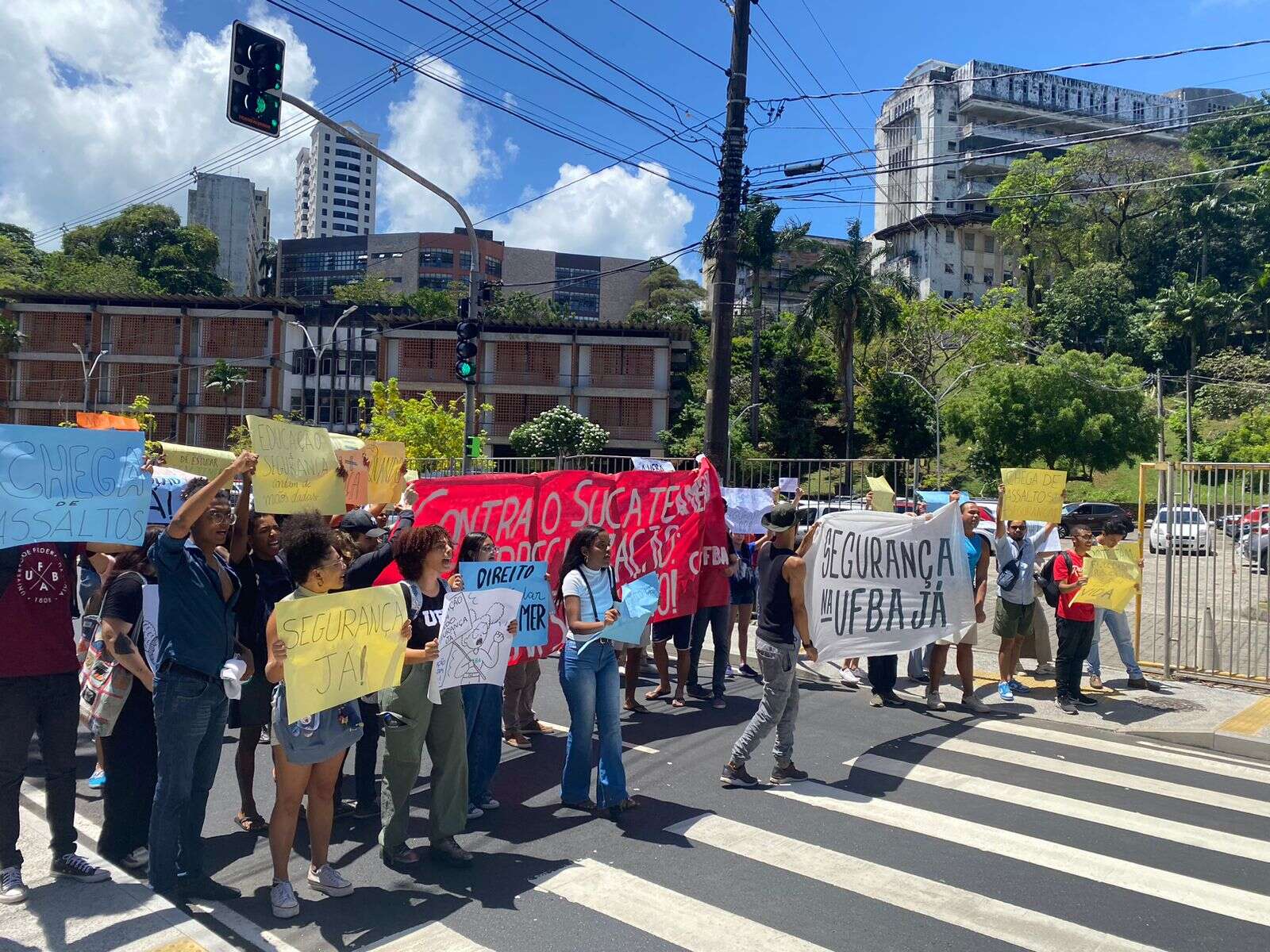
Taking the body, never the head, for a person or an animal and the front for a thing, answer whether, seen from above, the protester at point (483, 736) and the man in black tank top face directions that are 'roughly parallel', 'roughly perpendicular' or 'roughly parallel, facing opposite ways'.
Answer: roughly perpendicular

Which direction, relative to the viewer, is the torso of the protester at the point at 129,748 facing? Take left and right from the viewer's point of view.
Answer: facing to the right of the viewer

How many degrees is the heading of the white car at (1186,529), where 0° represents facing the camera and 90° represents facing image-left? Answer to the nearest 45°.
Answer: approximately 0°

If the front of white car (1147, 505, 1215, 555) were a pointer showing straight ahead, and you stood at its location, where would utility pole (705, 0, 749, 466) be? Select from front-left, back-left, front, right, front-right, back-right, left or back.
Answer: right

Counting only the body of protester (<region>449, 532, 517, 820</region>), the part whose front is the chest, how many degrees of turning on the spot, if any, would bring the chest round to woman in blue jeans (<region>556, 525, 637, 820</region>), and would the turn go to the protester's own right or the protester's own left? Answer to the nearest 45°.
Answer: approximately 45° to the protester's own left

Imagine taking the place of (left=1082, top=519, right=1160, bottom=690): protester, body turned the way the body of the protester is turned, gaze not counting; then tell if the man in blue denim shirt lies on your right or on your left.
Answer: on your right

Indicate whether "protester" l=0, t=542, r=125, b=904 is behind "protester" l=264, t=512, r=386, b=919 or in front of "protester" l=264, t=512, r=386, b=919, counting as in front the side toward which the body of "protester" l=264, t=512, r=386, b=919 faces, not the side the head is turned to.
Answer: behind

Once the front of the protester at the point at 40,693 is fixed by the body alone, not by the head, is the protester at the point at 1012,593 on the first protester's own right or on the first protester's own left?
on the first protester's own left

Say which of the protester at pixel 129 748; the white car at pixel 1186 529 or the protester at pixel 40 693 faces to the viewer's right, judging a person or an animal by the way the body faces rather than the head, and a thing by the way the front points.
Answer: the protester at pixel 129 748

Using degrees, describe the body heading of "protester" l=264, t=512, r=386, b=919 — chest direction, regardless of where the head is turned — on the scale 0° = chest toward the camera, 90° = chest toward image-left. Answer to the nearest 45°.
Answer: approximately 315°
